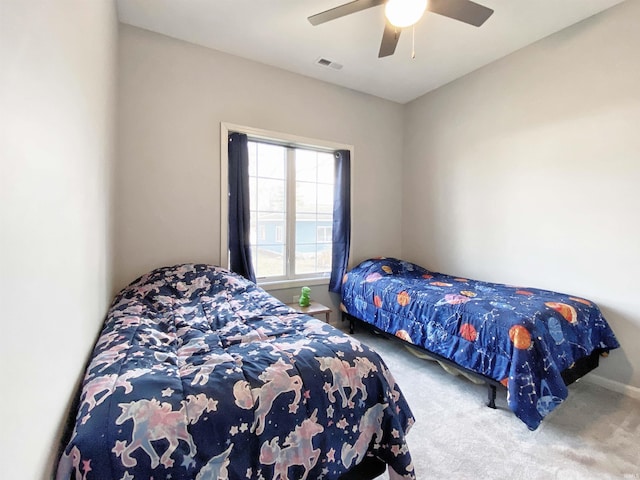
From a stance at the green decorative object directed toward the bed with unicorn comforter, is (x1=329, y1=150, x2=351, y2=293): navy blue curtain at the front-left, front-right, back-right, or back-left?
back-left

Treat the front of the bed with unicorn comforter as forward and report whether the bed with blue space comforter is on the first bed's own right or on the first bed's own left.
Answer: on the first bed's own left

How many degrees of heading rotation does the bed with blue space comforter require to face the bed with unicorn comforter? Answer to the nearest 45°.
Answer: approximately 90° to its right

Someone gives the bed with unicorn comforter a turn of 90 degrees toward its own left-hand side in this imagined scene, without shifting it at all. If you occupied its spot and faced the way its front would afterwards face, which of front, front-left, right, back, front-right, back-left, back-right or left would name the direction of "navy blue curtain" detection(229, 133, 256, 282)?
left

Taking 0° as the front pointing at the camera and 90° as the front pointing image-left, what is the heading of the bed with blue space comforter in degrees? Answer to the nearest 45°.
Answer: approximately 315°

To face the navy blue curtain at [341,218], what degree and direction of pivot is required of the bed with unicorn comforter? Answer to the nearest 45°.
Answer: approximately 135° to its left

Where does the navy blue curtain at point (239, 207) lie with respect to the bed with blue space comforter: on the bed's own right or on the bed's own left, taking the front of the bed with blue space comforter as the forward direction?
on the bed's own right
